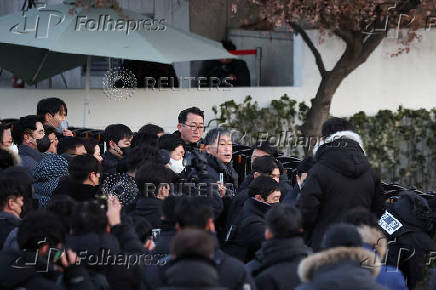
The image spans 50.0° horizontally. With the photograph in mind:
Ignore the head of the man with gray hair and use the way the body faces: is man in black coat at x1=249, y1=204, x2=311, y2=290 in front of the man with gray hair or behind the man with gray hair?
in front

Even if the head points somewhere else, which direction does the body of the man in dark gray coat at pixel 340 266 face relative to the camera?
away from the camera

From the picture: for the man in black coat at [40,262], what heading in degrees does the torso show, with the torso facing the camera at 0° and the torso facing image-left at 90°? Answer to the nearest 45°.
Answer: approximately 225°

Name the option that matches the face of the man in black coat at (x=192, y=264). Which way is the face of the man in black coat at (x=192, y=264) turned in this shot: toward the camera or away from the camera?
away from the camera

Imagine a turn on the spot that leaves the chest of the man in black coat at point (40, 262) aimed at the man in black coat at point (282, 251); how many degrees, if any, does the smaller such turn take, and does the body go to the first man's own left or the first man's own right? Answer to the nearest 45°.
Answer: approximately 45° to the first man's own right

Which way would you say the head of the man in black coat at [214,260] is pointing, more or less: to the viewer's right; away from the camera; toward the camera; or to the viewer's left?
away from the camera

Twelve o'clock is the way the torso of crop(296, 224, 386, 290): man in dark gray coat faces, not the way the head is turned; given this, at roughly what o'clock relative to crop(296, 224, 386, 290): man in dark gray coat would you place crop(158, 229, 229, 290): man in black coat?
crop(158, 229, 229, 290): man in black coat is roughly at 8 o'clock from crop(296, 224, 386, 290): man in dark gray coat.

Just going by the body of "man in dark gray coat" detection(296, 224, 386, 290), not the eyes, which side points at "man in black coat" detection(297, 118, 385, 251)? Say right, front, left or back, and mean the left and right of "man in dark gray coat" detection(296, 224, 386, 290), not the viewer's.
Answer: front

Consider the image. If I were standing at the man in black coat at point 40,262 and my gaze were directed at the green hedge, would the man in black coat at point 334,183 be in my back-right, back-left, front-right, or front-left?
front-right

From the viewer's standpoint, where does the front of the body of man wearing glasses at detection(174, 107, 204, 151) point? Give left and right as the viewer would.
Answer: facing the viewer and to the right of the viewer

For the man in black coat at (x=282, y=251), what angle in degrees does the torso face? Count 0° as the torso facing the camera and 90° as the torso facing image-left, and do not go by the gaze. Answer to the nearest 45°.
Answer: approximately 180°

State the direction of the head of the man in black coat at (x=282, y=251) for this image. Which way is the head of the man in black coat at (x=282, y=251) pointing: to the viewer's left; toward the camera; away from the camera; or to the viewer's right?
away from the camera

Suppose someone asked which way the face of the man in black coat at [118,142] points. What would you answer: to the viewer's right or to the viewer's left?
to the viewer's right

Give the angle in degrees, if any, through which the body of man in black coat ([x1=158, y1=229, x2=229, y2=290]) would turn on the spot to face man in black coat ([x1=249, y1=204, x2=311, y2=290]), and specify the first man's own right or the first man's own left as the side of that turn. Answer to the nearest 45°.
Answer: approximately 45° to the first man's own right
